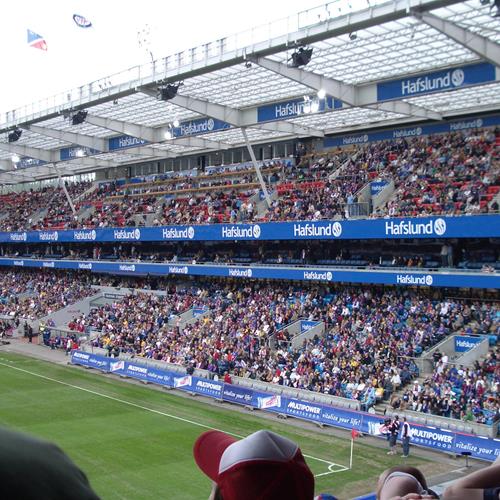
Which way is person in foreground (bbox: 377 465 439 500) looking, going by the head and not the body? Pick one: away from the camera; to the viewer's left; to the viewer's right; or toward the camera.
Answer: away from the camera

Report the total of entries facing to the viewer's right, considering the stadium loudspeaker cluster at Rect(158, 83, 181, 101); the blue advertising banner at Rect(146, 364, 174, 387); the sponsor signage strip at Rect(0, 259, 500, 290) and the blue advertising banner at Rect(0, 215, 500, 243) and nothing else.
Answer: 0

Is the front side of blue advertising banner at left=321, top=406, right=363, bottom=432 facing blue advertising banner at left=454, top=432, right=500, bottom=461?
no

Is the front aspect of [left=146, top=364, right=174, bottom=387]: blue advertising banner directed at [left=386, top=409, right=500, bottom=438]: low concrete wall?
no

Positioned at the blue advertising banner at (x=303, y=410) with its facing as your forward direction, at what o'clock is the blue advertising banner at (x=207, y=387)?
the blue advertising banner at (x=207, y=387) is roughly at 3 o'clock from the blue advertising banner at (x=303, y=410).

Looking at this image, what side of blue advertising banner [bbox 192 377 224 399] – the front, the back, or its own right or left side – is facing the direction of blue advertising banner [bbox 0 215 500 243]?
back

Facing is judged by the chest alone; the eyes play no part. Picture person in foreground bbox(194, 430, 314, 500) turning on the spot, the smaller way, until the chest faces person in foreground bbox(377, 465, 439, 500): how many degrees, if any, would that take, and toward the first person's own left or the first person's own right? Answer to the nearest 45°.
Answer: approximately 90° to the first person's own right

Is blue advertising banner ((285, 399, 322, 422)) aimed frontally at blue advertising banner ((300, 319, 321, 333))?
no

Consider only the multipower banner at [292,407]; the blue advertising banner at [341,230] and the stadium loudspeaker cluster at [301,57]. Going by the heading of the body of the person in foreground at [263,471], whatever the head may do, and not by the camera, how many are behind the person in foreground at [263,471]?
0

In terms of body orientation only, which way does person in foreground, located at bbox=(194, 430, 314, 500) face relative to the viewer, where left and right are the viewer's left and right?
facing away from the viewer and to the left of the viewer

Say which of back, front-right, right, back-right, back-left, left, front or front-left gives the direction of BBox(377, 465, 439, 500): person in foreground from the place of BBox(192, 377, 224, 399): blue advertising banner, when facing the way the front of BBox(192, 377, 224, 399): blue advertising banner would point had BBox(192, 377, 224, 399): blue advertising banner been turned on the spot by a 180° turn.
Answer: back-right

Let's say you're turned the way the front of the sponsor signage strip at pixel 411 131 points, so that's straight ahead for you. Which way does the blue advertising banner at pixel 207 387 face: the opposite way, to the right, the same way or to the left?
the same way

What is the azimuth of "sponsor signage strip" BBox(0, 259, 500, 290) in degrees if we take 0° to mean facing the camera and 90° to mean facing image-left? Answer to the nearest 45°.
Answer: approximately 45°

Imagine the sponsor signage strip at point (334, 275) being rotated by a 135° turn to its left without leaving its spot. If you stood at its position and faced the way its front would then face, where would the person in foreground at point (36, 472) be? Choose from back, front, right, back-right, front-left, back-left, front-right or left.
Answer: right

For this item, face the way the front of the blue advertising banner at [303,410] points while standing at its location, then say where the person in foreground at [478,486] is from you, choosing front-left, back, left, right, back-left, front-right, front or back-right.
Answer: front-left

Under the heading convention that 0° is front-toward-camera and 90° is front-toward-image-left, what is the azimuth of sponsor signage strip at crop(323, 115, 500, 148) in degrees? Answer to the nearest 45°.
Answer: approximately 45°

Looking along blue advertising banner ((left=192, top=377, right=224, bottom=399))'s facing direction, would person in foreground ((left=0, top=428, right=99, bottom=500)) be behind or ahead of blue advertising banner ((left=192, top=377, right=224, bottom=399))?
ahead

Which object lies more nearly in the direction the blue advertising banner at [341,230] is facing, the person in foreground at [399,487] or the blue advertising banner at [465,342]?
the person in foreground
